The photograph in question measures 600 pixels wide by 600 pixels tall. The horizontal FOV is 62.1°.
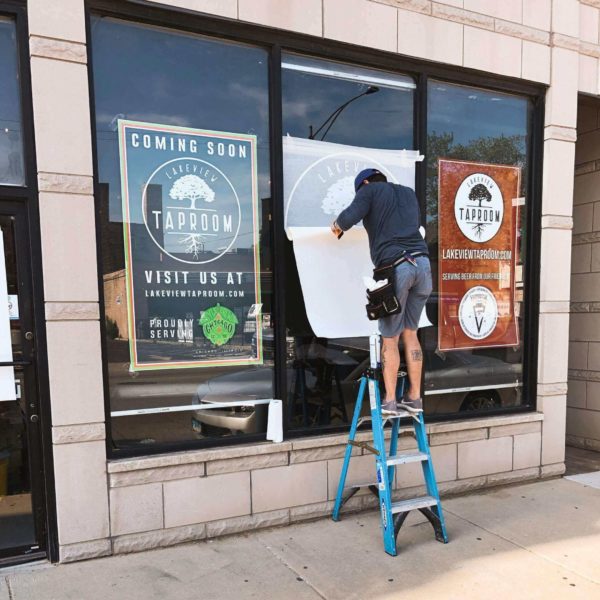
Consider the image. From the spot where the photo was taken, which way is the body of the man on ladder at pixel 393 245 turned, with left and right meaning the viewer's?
facing away from the viewer and to the left of the viewer

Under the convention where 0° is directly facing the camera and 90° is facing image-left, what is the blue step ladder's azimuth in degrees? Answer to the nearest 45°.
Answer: approximately 315°

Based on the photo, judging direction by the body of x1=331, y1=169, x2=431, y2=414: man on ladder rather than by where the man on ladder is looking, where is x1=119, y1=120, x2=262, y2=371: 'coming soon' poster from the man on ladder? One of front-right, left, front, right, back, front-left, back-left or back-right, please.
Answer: front-left

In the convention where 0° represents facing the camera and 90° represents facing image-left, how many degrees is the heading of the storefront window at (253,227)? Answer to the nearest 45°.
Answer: approximately 315°

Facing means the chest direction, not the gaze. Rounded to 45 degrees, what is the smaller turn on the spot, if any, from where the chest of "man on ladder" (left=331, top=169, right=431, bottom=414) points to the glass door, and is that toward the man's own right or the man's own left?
approximately 45° to the man's own left

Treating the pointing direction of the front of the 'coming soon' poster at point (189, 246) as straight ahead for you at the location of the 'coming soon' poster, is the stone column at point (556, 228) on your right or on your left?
on your left

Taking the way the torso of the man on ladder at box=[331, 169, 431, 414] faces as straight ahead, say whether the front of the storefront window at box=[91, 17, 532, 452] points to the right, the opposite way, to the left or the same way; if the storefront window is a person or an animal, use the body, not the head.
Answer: the opposite way

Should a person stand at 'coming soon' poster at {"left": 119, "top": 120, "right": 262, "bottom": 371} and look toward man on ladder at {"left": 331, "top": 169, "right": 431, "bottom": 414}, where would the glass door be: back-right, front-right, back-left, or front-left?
back-right

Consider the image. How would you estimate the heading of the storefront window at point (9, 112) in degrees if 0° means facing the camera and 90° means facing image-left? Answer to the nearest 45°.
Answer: approximately 315°

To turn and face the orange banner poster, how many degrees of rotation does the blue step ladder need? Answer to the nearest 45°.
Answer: approximately 90° to its left

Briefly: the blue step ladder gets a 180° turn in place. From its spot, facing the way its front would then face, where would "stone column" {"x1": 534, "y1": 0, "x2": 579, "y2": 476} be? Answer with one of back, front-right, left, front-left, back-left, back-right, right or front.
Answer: right

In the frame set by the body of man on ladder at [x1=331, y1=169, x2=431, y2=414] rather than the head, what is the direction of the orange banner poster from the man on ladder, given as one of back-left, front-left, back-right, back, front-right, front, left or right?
right

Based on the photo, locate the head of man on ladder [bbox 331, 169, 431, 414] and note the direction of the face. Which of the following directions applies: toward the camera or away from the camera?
away from the camera
